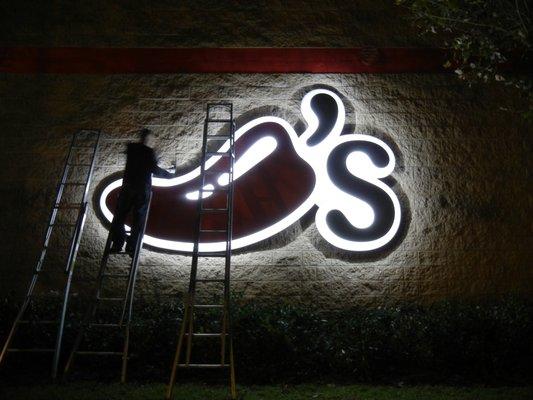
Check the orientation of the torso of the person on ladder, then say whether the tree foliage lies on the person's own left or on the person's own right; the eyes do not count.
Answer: on the person's own right

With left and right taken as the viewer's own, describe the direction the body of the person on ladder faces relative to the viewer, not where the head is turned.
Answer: facing away from the viewer and to the right of the viewer

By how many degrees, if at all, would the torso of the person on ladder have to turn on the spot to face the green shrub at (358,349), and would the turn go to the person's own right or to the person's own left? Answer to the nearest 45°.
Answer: approximately 45° to the person's own right
